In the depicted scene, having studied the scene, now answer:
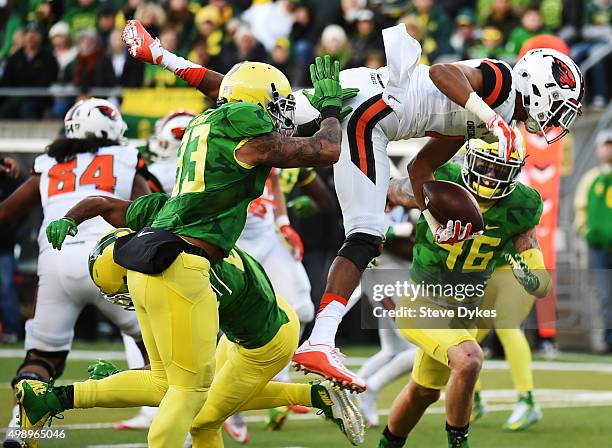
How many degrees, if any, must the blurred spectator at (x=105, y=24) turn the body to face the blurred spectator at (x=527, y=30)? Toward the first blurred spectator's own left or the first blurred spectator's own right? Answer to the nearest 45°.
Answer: approximately 45° to the first blurred spectator's own left

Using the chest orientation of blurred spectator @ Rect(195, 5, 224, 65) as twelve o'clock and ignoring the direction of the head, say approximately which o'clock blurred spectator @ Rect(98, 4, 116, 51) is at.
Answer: blurred spectator @ Rect(98, 4, 116, 51) is roughly at 4 o'clock from blurred spectator @ Rect(195, 5, 224, 65).

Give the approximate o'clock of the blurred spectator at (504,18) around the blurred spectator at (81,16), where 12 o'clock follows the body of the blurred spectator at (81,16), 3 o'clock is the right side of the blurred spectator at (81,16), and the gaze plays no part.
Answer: the blurred spectator at (504,18) is roughly at 10 o'clock from the blurred spectator at (81,16).

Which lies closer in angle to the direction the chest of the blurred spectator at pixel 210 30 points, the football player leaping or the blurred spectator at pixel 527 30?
the football player leaping

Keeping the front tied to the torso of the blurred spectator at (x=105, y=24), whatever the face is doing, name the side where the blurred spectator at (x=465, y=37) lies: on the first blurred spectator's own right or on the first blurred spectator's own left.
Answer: on the first blurred spectator's own left

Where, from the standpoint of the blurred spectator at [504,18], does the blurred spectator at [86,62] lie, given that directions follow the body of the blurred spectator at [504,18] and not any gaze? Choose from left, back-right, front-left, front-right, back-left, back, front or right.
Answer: right

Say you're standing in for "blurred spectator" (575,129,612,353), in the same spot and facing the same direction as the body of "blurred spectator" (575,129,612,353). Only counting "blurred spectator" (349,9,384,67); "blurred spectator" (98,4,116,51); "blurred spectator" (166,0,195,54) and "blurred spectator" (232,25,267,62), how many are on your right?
4

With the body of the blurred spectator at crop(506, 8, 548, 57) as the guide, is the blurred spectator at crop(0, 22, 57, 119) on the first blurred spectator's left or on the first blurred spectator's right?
on the first blurred spectator's right
